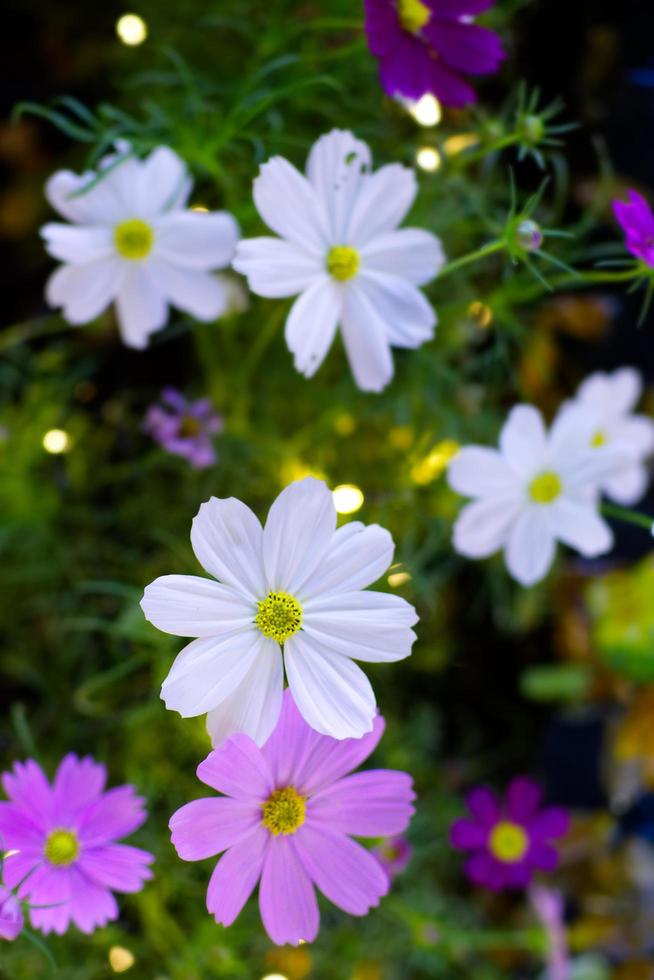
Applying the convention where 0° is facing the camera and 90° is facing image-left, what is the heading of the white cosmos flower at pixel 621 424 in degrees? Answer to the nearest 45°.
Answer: approximately 0°

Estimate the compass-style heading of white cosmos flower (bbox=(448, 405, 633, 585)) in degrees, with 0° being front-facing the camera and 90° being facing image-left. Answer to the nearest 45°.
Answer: approximately 0°

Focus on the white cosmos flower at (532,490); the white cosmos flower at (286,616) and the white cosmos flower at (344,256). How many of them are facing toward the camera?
3
